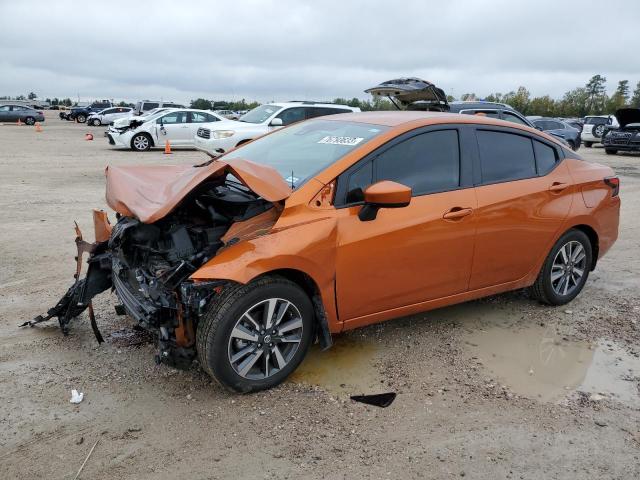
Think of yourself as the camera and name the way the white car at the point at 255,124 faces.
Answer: facing the viewer and to the left of the viewer

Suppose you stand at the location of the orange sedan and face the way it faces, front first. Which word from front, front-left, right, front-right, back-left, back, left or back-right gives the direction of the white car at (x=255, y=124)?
back-right

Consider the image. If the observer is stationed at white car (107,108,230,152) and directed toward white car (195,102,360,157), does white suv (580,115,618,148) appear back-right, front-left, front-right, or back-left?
front-left

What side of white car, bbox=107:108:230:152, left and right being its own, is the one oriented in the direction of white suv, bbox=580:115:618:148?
back

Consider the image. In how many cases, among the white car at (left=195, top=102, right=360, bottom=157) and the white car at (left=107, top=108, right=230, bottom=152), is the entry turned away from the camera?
0

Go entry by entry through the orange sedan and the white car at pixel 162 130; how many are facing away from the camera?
0

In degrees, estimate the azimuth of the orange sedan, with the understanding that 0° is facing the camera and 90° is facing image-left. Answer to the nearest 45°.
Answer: approximately 45°

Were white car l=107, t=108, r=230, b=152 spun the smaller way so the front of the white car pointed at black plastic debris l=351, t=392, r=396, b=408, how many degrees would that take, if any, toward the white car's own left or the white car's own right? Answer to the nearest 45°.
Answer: approximately 90° to the white car's own left

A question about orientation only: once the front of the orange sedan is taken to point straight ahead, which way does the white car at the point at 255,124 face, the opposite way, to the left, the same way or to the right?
the same way

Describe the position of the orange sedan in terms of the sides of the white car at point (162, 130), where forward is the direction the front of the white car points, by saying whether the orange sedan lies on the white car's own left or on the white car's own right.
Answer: on the white car's own left

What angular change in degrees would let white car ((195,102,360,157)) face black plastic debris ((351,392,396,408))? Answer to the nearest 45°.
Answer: approximately 45° to its left

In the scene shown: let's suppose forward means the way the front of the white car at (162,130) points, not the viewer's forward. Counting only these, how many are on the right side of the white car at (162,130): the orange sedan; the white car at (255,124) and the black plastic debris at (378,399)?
0

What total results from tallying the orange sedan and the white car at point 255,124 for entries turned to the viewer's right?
0

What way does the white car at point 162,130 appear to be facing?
to the viewer's left

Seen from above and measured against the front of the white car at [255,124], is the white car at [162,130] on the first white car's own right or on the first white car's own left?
on the first white car's own right
